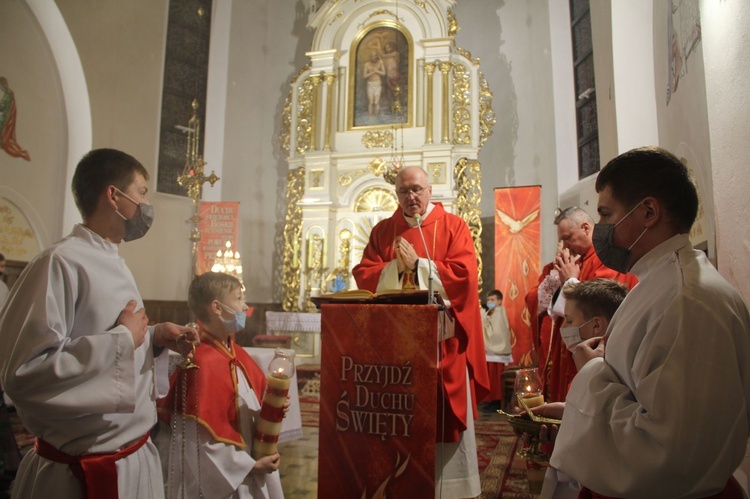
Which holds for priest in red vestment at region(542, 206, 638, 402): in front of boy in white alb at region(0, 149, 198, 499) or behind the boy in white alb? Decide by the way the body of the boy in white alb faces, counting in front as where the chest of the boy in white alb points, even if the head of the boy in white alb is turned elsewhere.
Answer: in front

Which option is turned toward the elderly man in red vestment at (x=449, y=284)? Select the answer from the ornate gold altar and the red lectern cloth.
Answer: the ornate gold altar

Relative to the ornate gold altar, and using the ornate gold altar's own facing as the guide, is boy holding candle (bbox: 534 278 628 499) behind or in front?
in front

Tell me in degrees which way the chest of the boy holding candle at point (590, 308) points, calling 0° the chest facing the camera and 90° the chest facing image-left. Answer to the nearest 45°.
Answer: approximately 90°

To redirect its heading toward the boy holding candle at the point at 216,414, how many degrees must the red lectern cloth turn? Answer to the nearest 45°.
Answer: approximately 90° to its right

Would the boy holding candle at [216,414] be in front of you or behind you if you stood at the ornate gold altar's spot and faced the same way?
in front

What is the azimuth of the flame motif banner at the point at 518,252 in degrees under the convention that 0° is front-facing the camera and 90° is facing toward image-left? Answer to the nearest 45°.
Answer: approximately 0°

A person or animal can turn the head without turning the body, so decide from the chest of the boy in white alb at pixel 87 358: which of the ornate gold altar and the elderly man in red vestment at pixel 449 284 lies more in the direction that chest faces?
the elderly man in red vestment

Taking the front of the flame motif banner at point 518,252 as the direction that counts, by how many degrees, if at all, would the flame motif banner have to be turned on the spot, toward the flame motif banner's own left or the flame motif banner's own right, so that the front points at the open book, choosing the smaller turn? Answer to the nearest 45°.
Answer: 0° — it already faces it

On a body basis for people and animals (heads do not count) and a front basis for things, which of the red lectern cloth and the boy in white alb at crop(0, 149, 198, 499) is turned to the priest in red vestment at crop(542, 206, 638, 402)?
the boy in white alb
